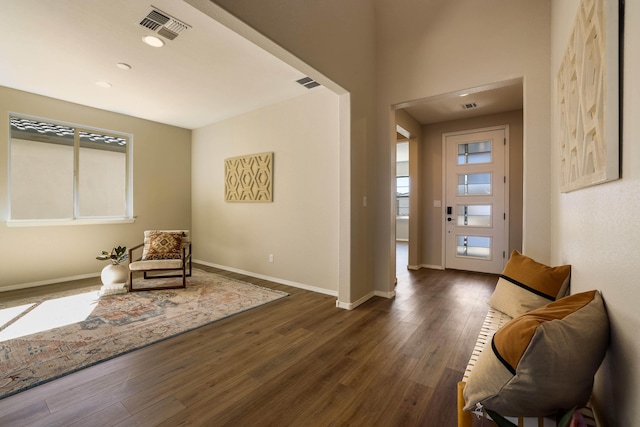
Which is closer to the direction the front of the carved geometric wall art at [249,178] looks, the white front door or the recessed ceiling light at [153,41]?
the recessed ceiling light

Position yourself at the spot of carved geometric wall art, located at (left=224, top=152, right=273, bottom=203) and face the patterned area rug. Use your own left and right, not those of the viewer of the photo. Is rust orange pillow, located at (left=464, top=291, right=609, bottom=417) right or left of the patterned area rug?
left

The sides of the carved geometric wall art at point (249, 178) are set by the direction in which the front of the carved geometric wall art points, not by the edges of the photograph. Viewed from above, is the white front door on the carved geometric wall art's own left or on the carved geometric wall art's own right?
on the carved geometric wall art's own left

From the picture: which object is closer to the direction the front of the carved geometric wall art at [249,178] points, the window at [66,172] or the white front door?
the window

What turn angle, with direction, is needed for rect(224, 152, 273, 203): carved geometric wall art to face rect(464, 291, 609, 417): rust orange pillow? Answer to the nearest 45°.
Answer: approximately 45° to its left

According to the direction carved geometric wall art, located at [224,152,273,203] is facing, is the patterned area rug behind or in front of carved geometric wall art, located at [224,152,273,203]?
in front

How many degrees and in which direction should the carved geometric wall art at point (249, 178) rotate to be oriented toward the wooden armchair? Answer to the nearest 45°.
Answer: approximately 45° to its right

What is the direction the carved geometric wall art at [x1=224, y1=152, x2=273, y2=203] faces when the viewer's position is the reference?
facing the viewer and to the left of the viewer

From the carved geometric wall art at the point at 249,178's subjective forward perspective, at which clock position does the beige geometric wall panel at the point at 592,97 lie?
The beige geometric wall panel is roughly at 10 o'clock from the carved geometric wall art.

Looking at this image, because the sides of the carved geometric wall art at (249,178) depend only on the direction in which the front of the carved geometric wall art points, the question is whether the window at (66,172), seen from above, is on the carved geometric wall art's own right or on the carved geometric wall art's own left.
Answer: on the carved geometric wall art's own right
